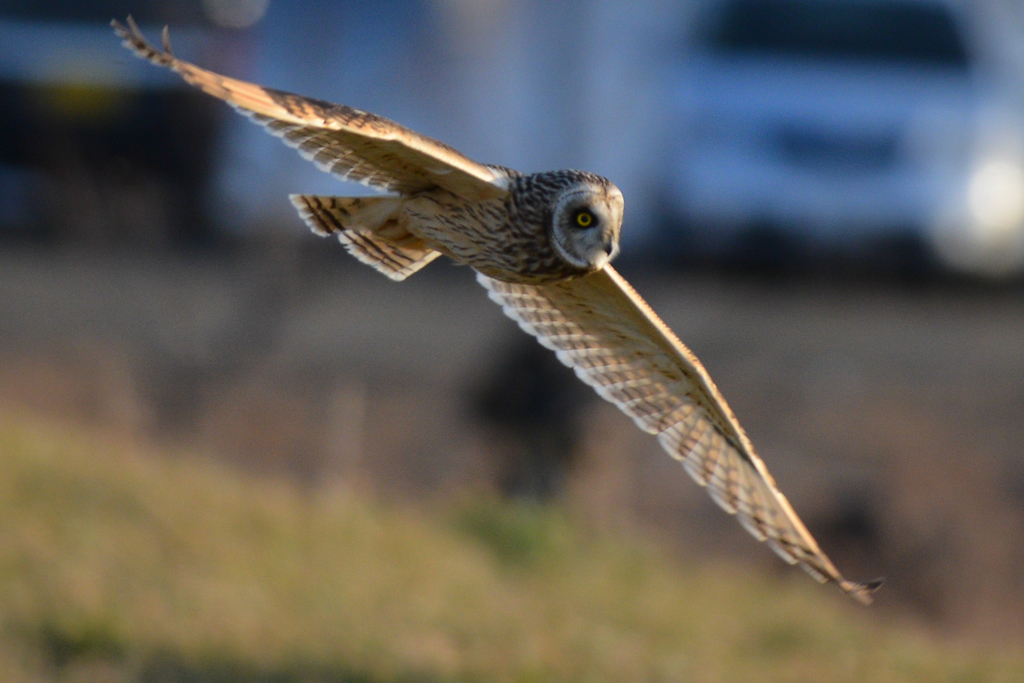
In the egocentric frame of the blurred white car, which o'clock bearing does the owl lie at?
The owl is roughly at 12 o'clock from the blurred white car.

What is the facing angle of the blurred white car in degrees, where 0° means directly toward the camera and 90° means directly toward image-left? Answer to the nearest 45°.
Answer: approximately 0°
